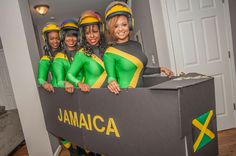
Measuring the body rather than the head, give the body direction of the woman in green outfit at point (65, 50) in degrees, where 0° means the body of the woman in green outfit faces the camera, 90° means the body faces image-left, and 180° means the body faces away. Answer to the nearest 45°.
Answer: approximately 315°

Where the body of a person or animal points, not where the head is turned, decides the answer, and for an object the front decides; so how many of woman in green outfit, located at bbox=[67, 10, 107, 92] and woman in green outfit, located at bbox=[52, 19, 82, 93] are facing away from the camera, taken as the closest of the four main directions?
0

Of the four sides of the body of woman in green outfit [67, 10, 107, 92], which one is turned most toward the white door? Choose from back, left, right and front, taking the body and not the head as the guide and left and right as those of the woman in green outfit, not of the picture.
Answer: left

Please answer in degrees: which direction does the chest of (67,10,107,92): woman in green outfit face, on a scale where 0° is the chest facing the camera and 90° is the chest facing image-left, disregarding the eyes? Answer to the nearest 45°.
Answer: approximately 315°
